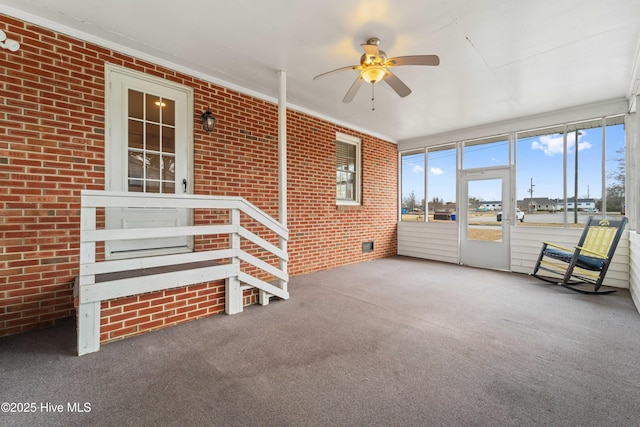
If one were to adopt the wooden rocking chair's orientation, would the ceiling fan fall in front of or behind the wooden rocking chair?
in front

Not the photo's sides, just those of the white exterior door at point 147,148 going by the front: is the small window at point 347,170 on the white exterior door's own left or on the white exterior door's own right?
on the white exterior door's own left

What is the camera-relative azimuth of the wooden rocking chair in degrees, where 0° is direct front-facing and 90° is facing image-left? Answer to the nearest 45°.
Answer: approximately 45°

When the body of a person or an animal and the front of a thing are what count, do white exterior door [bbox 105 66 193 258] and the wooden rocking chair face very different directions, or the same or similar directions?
very different directions

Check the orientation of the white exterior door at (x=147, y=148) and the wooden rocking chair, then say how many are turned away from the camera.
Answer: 0

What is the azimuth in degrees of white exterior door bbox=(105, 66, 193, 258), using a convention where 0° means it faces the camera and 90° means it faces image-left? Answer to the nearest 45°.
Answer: approximately 315°

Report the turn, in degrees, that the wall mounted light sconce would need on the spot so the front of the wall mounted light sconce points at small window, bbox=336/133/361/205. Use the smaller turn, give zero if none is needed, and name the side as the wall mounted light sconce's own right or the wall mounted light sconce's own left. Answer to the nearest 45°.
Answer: approximately 90° to the wall mounted light sconce's own left

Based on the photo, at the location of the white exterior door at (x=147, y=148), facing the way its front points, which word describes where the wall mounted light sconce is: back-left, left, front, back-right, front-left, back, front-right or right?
front-left

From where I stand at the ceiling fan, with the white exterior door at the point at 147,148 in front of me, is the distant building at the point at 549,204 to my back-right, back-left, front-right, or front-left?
back-right

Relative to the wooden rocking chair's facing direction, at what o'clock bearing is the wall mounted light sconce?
The wall mounted light sconce is roughly at 12 o'clock from the wooden rocking chair.

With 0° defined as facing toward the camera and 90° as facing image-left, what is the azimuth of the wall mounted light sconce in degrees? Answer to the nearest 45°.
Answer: approximately 315°

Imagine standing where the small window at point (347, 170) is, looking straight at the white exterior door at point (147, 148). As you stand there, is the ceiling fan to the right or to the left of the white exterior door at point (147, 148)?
left

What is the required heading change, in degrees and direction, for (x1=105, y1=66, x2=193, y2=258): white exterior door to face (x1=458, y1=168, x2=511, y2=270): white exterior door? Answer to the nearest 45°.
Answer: approximately 45° to its left

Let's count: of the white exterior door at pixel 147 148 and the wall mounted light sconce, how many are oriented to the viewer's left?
0

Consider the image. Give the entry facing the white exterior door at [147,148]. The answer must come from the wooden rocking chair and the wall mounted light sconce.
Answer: the wooden rocking chair
